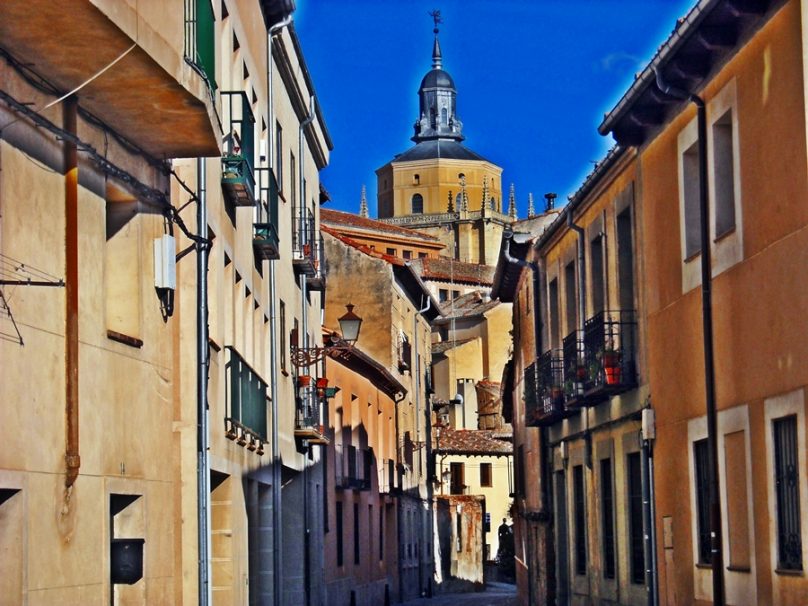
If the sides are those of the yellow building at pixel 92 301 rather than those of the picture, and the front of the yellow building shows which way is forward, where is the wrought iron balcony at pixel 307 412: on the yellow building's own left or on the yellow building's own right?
on the yellow building's own left

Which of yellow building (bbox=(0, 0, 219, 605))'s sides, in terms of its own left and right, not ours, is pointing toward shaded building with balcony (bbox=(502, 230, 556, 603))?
left

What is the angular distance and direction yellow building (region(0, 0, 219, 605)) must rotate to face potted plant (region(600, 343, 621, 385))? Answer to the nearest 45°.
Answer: approximately 90° to its left

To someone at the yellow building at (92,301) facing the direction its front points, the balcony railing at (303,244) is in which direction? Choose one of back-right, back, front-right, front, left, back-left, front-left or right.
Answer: back-left

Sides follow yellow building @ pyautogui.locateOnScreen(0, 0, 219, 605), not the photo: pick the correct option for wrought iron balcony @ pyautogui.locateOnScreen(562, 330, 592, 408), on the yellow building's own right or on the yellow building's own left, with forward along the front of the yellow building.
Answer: on the yellow building's own left

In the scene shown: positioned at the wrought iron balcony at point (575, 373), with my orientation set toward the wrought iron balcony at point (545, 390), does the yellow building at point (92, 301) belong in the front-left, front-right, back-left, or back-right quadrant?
back-left

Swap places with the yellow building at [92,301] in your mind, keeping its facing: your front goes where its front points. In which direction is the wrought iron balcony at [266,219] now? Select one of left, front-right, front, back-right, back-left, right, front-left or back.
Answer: back-left

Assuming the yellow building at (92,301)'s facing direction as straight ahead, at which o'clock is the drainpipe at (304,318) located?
The drainpipe is roughly at 8 o'clock from the yellow building.

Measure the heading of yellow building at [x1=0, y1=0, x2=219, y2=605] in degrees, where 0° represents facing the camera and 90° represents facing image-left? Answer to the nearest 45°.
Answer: approximately 315°

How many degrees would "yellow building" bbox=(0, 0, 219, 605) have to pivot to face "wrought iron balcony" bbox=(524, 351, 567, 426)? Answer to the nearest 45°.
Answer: approximately 90° to its left

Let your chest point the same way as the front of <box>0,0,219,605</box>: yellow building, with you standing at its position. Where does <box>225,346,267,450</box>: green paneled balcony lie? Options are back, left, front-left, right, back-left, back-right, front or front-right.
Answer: back-left
